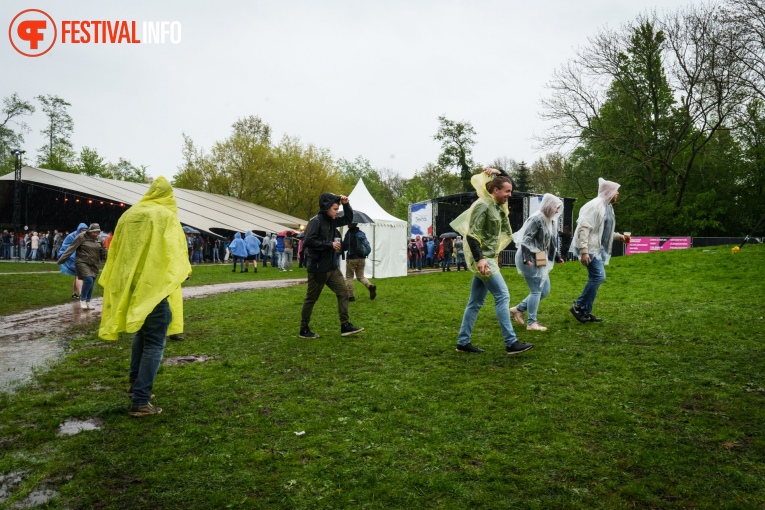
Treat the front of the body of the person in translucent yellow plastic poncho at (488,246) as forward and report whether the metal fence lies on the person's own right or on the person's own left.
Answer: on the person's own left

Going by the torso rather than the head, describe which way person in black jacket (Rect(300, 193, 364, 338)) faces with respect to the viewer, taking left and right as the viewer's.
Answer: facing to the right of the viewer

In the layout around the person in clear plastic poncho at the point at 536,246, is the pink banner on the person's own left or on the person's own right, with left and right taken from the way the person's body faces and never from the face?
on the person's own left

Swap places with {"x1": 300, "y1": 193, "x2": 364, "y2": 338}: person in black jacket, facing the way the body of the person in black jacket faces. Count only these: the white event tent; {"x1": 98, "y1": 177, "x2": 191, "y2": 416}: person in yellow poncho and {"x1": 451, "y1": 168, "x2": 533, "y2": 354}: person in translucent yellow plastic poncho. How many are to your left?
1

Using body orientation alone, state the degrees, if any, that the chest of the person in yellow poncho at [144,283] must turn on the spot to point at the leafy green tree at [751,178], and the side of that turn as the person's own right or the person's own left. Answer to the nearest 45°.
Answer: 0° — they already face it

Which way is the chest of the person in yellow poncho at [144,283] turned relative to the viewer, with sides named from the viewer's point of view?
facing away from the viewer and to the right of the viewer
